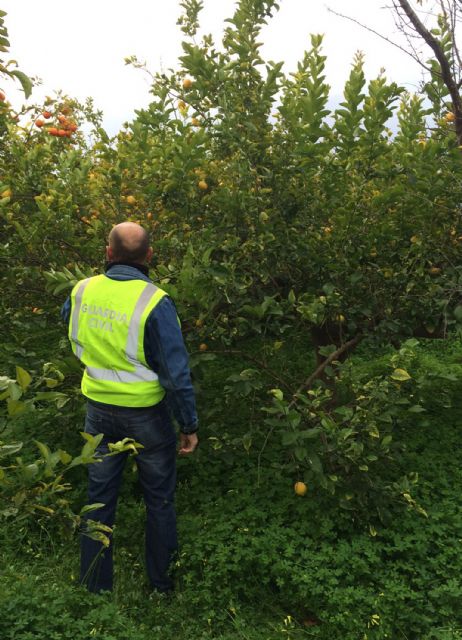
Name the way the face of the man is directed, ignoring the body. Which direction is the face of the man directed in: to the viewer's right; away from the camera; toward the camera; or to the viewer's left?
away from the camera

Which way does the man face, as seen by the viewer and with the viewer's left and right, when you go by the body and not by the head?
facing away from the viewer and to the right of the viewer
